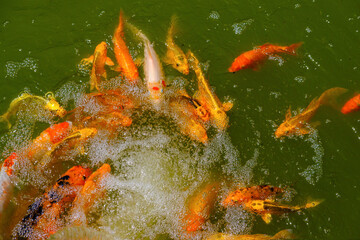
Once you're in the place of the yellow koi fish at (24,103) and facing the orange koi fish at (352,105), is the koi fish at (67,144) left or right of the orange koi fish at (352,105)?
right

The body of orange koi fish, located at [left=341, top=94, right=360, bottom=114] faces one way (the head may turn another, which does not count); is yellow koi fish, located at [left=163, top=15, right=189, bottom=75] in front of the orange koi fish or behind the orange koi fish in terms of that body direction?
in front

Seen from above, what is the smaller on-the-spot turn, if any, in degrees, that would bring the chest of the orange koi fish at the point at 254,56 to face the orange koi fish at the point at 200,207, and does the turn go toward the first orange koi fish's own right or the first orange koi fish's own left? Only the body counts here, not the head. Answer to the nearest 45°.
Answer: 0° — it already faces it

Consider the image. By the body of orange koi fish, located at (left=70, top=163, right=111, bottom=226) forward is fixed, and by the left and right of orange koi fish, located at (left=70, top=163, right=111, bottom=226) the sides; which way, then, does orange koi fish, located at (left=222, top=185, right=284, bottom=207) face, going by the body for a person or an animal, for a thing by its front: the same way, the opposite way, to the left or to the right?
to the left

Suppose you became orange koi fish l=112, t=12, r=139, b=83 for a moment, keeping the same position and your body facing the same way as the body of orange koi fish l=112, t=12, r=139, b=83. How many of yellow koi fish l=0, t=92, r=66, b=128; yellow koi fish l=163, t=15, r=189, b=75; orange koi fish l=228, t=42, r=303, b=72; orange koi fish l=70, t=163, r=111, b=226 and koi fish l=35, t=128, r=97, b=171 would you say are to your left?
2

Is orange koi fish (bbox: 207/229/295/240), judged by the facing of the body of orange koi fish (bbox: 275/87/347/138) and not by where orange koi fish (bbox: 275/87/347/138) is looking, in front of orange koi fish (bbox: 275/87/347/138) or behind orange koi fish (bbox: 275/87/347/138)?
in front

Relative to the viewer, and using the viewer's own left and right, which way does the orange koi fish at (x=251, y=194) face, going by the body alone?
facing to the left of the viewer

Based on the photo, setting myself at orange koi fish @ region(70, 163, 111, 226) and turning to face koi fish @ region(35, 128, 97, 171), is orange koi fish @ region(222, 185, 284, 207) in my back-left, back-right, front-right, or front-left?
back-right
